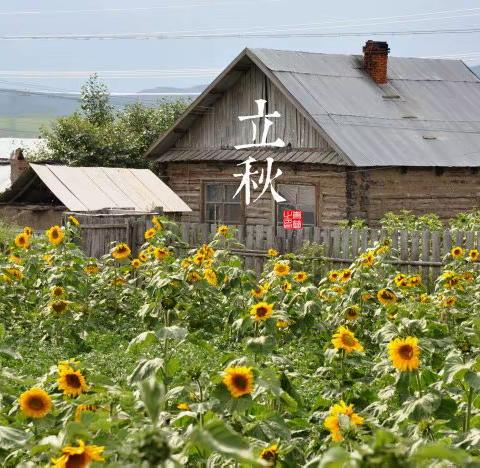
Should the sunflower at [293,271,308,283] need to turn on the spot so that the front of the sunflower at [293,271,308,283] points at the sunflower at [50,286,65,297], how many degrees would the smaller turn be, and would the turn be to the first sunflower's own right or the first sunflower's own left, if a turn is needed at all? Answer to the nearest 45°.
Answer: approximately 90° to the first sunflower's own right

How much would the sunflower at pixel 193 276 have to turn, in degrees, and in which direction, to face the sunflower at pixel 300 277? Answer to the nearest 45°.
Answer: approximately 90° to its left

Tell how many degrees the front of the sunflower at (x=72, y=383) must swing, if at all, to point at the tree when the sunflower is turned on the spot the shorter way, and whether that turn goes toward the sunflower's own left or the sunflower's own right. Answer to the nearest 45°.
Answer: approximately 180°

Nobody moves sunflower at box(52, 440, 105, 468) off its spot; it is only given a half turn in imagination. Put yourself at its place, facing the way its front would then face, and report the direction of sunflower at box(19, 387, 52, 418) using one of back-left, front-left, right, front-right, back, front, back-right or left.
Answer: front

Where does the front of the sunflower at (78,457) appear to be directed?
toward the camera

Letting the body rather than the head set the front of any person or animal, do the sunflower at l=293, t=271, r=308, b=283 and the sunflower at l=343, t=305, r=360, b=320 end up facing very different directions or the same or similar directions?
same or similar directions

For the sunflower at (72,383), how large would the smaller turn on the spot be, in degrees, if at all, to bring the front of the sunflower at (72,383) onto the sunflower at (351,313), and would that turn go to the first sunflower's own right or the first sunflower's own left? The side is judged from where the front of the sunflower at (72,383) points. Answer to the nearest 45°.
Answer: approximately 135° to the first sunflower's own left

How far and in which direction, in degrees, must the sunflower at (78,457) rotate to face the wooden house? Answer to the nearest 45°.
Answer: approximately 180°

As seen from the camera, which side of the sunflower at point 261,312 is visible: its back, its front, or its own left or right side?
front

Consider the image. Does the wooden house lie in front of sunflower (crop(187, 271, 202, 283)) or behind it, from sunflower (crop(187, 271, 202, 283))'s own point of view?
behind

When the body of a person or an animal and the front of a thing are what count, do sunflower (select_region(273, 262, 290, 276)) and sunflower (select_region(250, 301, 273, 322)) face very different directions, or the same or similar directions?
same or similar directions

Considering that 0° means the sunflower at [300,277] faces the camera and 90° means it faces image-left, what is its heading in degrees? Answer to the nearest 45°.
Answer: approximately 0°

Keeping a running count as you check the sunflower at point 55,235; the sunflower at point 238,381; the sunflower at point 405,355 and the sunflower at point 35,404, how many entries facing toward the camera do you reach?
4

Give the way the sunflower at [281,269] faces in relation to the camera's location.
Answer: facing the viewer

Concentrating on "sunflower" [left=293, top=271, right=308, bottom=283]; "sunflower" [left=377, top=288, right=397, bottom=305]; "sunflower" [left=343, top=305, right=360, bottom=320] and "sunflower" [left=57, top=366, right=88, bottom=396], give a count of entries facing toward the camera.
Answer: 4

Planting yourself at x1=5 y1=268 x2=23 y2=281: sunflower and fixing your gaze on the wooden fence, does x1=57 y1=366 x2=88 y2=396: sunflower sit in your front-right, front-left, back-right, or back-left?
back-right

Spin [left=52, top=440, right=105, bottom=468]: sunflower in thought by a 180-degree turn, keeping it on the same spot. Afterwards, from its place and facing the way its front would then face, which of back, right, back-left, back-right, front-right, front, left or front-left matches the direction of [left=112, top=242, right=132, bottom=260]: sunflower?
front
